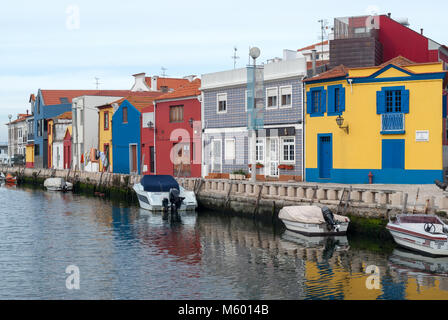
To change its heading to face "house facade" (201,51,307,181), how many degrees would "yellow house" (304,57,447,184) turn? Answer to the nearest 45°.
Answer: approximately 135° to its right

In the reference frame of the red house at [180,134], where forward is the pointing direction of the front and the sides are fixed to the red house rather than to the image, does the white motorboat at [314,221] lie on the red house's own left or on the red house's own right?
on the red house's own left

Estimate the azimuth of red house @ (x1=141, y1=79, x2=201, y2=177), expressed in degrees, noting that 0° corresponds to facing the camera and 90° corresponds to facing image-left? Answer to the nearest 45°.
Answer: approximately 45°

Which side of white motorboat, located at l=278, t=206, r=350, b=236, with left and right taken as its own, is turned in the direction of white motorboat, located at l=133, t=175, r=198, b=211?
front

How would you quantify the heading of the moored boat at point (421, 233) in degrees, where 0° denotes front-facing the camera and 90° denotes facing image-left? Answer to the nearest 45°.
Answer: approximately 90°

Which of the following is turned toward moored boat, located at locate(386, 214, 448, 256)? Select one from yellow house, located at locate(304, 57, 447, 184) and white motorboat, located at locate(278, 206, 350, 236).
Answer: the yellow house

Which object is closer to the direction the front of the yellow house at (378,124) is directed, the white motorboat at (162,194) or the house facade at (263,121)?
the white motorboat

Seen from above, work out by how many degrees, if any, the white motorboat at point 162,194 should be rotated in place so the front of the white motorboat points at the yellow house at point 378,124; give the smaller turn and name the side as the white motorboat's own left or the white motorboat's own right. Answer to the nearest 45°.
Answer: approximately 135° to the white motorboat's own right

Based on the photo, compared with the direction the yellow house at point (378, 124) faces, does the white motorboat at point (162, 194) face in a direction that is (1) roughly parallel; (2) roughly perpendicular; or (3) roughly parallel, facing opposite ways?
roughly perpendicular

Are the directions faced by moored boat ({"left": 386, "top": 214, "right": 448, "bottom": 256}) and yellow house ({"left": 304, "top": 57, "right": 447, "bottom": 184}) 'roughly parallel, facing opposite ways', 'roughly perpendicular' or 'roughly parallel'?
roughly perpendicular

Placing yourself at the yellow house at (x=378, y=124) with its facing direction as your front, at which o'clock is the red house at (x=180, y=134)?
The red house is roughly at 4 o'clock from the yellow house.

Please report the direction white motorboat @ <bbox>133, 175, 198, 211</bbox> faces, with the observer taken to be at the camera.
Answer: facing away from the viewer and to the left of the viewer

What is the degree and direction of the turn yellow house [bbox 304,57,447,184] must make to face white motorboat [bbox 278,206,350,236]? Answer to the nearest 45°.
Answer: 0° — it already faces it

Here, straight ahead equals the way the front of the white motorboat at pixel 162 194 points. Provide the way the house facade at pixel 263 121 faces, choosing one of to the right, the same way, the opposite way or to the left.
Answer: to the left

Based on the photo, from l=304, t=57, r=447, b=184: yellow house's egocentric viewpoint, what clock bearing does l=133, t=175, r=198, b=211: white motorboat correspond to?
The white motorboat is roughly at 3 o'clock from the yellow house.

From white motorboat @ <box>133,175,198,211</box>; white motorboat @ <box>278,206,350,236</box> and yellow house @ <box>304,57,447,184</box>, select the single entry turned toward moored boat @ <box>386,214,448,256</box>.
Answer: the yellow house

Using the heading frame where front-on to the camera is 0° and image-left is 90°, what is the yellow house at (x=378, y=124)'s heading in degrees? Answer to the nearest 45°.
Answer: approximately 0°
